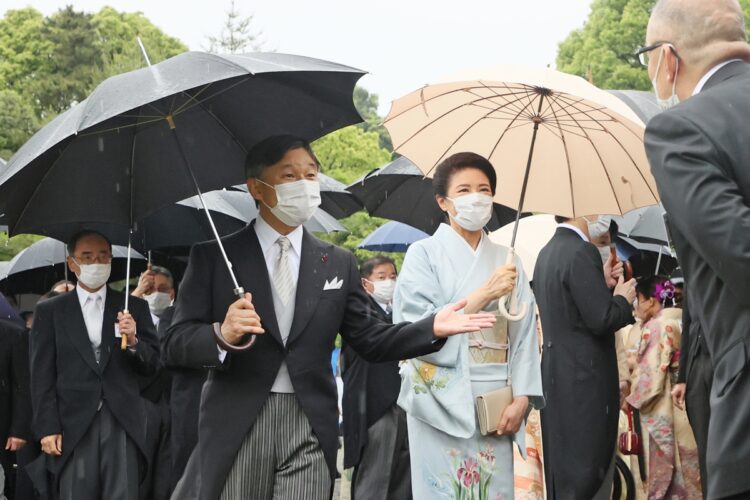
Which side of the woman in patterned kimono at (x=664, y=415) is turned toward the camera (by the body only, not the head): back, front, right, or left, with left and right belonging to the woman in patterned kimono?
left

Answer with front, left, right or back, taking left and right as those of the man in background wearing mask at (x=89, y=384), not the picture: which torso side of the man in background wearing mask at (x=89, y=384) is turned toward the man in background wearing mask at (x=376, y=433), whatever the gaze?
left

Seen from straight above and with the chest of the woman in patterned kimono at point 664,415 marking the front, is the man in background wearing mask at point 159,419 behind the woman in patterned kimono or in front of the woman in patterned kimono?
in front

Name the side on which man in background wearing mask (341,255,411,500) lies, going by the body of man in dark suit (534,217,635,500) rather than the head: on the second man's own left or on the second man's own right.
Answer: on the second man's own left

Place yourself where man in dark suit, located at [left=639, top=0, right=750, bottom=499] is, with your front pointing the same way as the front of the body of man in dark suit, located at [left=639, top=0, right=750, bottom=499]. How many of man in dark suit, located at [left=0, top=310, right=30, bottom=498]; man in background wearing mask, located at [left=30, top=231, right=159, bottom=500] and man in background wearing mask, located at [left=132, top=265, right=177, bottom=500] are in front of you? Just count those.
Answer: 3

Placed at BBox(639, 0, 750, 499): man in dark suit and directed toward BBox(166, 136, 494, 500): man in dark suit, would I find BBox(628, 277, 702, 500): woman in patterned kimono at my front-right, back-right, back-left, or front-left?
front-right

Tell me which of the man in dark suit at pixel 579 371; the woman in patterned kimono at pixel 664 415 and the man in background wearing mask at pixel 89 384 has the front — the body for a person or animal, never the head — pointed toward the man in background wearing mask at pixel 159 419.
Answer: the woman in patterned kimono

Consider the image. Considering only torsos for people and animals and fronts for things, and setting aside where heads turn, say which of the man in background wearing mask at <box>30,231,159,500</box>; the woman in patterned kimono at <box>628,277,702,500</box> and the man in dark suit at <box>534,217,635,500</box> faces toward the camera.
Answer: the man in background wearing mask

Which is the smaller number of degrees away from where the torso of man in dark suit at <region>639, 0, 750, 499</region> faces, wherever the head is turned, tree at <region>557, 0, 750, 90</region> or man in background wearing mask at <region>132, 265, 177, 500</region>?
the man in background wearing mask

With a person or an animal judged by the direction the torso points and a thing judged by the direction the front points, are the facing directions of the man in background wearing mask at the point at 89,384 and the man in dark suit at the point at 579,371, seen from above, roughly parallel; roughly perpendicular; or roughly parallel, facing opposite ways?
roughly perpendicular

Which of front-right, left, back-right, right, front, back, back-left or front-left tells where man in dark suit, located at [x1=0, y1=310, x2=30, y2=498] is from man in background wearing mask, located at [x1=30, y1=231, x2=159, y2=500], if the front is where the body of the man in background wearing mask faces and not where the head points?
back-right

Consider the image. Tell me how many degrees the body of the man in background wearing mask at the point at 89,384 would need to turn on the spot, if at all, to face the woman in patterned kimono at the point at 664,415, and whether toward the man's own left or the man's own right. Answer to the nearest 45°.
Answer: approximately 90° to the man's own left

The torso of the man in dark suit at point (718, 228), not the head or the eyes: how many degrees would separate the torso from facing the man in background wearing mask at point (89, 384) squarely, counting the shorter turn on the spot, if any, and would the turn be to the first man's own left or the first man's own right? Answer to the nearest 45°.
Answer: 0° — they already face them

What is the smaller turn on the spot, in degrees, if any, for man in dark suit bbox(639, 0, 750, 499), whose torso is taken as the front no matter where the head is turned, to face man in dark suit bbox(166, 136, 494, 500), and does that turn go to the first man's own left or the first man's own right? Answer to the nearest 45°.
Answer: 0° — they already face them

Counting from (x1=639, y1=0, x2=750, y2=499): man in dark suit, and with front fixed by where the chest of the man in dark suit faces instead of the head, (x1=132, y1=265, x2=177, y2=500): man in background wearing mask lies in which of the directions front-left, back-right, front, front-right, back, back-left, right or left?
front

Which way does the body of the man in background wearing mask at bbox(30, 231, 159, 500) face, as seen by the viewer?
toward the camera

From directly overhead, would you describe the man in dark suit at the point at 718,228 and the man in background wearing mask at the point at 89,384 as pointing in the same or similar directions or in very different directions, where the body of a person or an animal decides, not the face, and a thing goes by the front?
very different directions

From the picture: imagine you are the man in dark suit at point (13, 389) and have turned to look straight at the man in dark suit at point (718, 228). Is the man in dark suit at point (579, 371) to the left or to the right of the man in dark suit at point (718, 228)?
left
